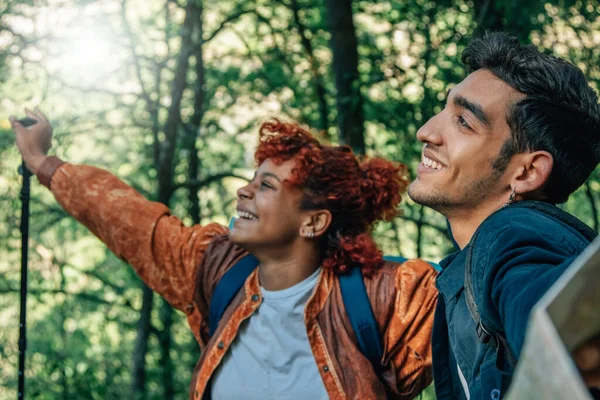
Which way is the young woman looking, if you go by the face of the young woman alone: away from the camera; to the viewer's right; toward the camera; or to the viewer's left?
to the viewer's left

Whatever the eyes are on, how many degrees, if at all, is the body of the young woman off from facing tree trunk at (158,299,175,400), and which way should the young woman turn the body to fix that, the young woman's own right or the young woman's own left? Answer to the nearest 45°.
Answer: approximately 135° to the young woman's own right

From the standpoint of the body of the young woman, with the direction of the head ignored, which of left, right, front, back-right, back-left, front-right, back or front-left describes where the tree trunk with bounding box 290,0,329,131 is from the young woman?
back-right

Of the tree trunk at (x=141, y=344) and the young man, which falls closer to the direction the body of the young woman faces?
the young man

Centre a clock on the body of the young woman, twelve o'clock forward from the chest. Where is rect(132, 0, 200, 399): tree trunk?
The tree trunk is roughly at 4 o'clock from the young woman.

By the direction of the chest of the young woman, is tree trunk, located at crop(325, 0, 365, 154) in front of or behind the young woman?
behind

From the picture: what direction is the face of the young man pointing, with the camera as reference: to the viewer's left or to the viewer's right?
to the viewer's left

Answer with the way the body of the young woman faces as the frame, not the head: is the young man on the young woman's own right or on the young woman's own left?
on the young woman's own left

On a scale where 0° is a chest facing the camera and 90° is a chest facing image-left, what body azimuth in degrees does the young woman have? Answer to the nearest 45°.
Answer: approximately 45°
